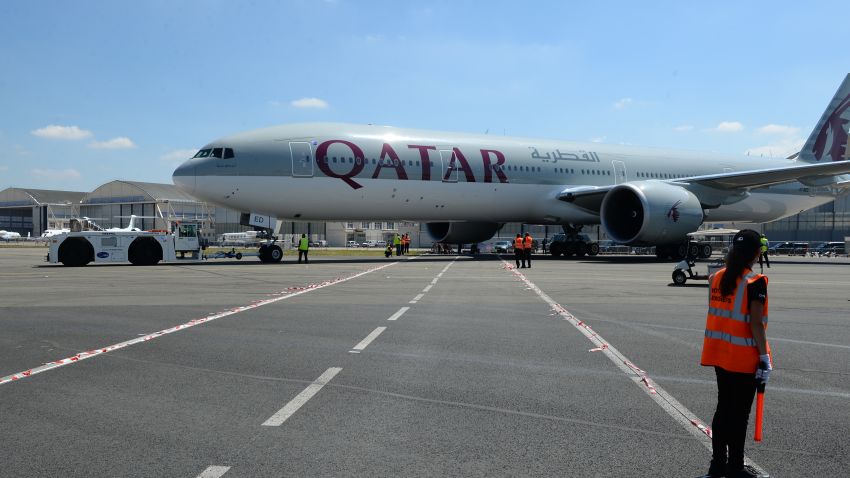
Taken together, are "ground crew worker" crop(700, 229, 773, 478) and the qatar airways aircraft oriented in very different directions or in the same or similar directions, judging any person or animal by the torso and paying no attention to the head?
very different directions

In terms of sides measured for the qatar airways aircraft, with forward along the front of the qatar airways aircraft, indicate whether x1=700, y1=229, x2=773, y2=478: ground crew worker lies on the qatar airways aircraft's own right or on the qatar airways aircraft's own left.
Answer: on the qatar airways aircraft's own left

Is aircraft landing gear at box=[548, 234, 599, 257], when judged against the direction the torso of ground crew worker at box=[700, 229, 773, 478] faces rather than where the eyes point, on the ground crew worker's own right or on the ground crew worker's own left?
on the ground crew worker's own left

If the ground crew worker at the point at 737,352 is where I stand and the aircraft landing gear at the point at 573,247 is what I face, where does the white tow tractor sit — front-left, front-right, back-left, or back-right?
front-left

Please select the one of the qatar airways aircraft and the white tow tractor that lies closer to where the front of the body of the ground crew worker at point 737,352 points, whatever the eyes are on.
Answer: the qatar airways aircraft

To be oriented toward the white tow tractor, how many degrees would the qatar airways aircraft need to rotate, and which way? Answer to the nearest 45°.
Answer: approximately 45° to its right

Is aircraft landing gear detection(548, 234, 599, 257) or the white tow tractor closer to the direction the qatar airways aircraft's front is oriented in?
the white tow tractor

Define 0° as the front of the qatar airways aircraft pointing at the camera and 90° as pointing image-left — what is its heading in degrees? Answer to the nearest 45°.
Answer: approximately 45°
